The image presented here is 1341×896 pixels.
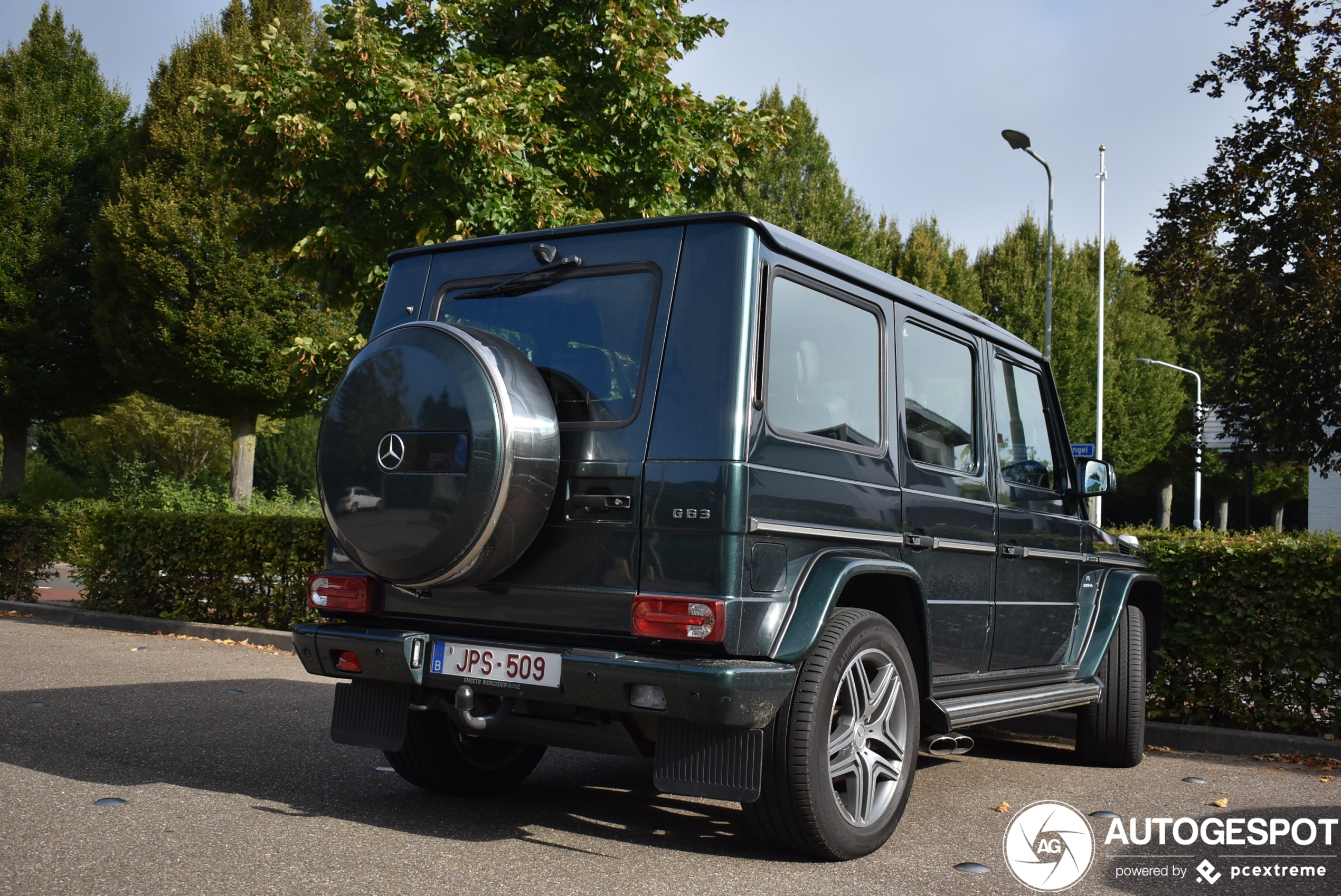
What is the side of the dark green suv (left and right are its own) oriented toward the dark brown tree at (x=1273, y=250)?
front

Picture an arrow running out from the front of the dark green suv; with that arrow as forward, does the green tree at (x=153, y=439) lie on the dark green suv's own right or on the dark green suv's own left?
on the dark green suv's own left

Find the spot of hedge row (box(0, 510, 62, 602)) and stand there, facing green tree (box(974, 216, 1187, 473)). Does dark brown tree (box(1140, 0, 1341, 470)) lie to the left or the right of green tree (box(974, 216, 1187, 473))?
right

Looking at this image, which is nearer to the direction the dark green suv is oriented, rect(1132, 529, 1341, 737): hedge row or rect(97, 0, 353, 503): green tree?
the hedge row

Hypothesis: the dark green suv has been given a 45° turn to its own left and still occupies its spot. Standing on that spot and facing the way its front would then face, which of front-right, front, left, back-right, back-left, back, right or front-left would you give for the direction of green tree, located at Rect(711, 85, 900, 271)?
front

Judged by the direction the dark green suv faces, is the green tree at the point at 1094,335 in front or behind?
in front

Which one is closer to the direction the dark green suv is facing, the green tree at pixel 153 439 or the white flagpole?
the white flagpole

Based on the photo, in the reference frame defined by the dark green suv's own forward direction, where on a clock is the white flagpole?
The white flagpole is roughly at 11 o'clock from the dark green suv.

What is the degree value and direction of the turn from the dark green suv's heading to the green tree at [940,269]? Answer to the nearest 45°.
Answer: approximately 45° to its left

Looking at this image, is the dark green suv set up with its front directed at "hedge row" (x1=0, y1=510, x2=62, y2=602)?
no

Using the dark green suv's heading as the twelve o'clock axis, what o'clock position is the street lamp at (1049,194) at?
The street lamp is roughly at 11 o'clock from the dark green suv.

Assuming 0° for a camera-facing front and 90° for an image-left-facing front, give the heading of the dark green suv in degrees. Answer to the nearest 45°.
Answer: approximately 225°

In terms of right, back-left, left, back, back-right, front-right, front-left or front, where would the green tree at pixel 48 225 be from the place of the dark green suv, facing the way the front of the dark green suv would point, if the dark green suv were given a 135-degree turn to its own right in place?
back-right

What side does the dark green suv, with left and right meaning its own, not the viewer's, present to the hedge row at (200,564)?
left

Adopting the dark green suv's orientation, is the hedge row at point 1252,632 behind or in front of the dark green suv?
in front
